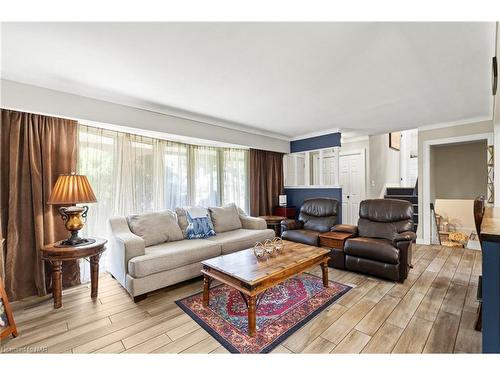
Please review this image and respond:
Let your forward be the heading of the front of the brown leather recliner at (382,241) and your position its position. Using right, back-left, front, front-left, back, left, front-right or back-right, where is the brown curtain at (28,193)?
front

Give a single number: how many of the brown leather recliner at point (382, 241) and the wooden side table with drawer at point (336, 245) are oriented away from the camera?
0

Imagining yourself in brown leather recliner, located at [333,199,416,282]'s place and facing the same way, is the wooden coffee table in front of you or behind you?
in front

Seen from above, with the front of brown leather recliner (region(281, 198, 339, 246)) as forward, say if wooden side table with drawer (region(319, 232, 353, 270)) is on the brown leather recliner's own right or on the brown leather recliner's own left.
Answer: on the brown leather recliner's own left

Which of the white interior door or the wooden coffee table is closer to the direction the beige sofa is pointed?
the wooden coffee table

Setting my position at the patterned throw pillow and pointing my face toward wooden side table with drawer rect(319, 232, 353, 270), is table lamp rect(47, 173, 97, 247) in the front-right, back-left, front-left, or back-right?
back-right

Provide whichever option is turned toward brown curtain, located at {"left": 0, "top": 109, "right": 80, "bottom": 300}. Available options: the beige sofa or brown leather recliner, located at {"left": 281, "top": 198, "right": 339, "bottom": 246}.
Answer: the brown leather recliner

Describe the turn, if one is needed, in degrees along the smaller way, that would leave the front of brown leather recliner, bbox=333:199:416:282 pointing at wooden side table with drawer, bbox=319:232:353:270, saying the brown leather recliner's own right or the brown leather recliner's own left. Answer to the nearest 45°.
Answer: approximately 45° to the brown leather recliner's own right

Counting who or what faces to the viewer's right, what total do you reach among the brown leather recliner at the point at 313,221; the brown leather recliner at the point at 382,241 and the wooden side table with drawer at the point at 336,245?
0

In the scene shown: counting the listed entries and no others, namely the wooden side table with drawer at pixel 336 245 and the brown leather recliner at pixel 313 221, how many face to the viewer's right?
0

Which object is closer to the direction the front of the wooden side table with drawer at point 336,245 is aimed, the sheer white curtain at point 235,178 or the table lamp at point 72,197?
the table lamp

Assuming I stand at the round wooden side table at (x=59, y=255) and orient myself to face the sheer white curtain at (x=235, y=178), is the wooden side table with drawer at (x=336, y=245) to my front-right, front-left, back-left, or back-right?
front-right

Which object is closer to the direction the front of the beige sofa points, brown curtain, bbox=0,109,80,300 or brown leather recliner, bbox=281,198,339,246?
the brown leather recliner

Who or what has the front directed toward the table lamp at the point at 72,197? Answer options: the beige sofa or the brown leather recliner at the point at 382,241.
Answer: the brown leather recliner

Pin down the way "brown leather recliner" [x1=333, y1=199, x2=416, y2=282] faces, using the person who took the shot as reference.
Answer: facing the viewer and to the left of the viewer

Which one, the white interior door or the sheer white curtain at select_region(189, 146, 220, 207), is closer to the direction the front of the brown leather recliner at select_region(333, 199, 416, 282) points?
the sheer white curtain

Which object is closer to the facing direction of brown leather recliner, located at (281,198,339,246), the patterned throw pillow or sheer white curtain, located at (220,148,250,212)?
the patterned throw pillow

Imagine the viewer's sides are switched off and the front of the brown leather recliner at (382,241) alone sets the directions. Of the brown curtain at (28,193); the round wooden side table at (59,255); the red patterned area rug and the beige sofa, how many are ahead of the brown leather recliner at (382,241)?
4
